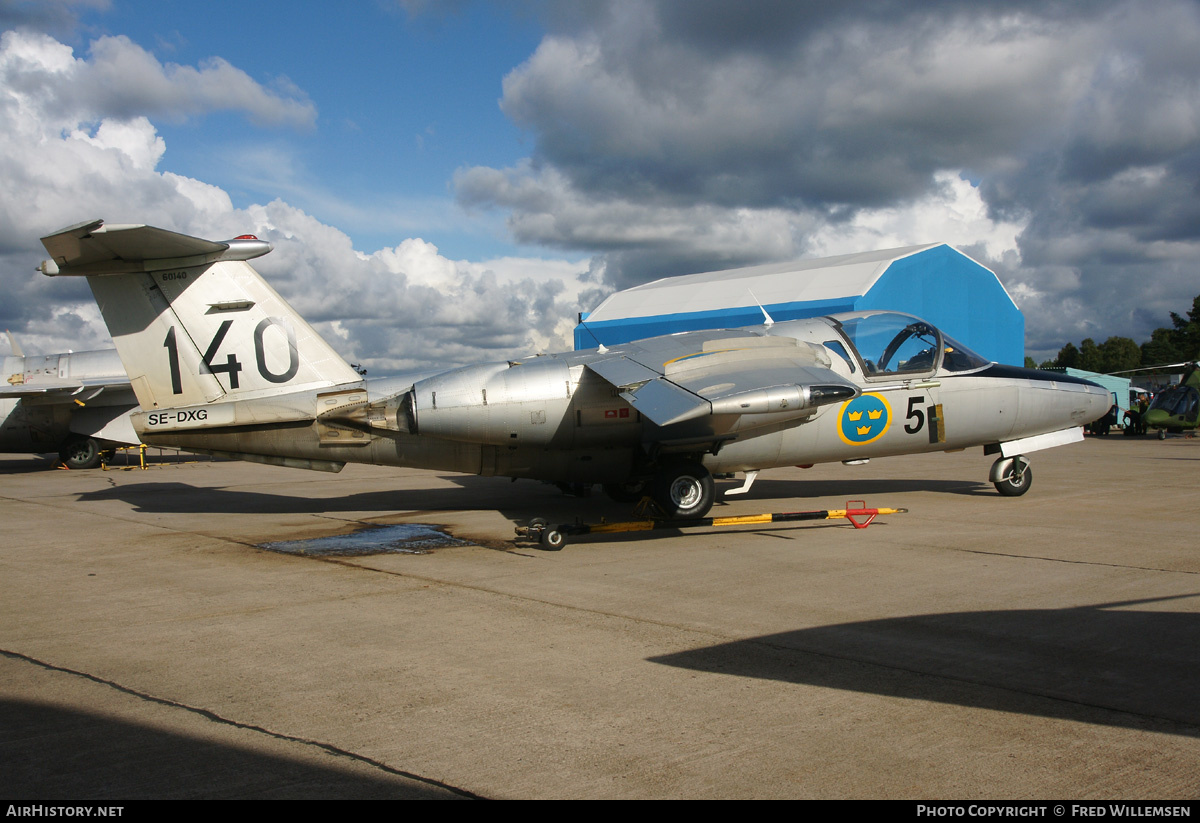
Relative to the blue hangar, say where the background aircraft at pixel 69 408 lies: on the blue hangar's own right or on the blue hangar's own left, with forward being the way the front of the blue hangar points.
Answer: on the blue hangar's own right

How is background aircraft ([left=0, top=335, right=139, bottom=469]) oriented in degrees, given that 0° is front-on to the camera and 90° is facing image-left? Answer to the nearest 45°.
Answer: approximately 270°

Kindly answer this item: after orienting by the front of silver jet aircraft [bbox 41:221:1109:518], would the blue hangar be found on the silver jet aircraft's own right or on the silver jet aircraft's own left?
on the silver jet aircraft's own left

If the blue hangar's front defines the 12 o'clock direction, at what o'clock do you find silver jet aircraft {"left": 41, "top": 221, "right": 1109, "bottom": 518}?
The silver jet aircraft is roughly at 2 o'clock from the blue hangar.

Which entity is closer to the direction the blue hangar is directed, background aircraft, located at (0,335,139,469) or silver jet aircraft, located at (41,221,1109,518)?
the silver jet aircraft

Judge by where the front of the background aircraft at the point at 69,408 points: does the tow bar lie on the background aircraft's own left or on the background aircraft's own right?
on the background aircraft's own right

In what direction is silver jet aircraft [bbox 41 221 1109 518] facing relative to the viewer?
to the viewer's right

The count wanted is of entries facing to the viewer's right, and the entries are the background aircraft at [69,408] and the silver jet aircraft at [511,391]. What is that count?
2

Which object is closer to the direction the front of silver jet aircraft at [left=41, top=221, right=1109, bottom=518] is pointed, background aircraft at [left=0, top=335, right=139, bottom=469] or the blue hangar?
the blue hangar
